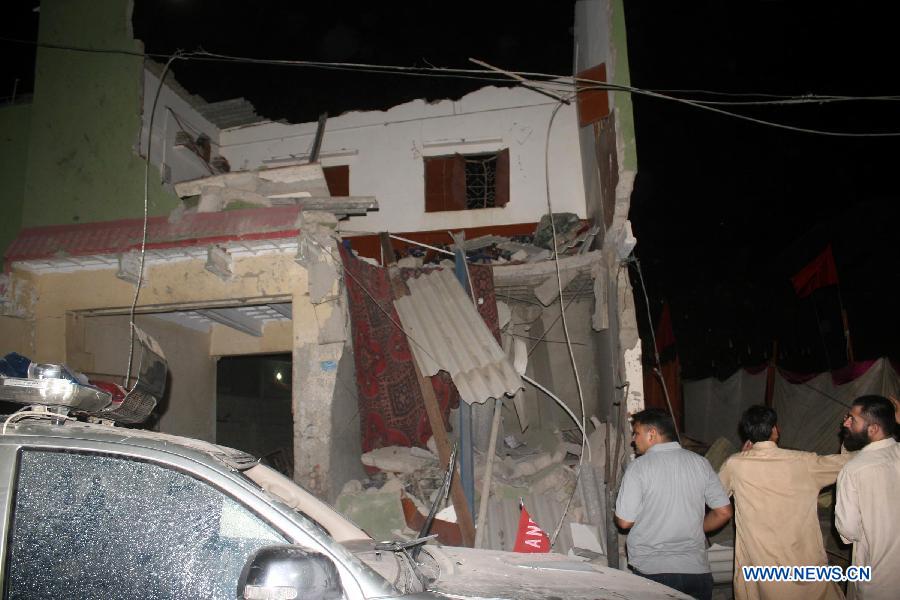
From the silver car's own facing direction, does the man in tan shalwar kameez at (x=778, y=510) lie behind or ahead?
ahead

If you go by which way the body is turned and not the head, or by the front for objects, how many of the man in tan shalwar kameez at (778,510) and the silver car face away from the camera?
1

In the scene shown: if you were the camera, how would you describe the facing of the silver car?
facing to the right of the viewer

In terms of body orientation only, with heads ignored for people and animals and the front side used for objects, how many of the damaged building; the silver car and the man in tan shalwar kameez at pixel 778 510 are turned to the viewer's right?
1

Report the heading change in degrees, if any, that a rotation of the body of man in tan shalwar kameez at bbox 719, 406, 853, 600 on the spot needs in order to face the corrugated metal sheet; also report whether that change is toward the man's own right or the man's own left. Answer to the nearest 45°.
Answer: approximately 45° to the man's own left

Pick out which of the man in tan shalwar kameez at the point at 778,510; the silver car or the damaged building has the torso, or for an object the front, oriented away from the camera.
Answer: the man in tan shalwar kameez

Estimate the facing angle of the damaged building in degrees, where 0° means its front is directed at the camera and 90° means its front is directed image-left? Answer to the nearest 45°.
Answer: approximately 0°

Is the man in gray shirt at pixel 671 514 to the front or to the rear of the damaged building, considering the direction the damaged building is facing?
to the front

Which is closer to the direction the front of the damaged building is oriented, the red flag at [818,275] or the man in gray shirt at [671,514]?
the man in gray shirt

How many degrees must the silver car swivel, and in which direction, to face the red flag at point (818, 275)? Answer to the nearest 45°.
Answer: approximately 45° to its left

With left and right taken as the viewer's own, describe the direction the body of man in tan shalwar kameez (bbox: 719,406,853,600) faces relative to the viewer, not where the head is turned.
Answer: facing away from the viewer

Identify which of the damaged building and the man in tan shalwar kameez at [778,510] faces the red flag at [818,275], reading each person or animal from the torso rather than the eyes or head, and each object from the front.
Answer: the man in tan shalwar kameez

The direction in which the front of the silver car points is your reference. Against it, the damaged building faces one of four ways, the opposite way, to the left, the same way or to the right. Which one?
to the right

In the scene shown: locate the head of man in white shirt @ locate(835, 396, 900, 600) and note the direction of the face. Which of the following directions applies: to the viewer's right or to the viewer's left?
to the viewer's left

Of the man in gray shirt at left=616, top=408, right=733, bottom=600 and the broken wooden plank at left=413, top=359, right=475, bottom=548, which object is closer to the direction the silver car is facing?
the man in gray shirt
